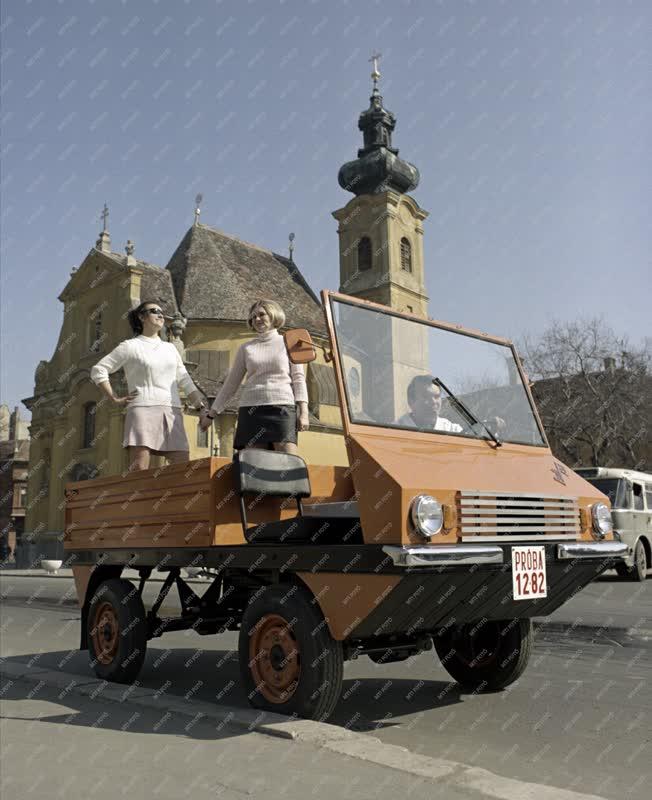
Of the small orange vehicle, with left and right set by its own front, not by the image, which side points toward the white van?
left

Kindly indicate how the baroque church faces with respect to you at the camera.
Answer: facing the viewer and to the left of the viewer

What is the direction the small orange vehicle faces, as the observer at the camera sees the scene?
facing the viewer and to the right of the viewer

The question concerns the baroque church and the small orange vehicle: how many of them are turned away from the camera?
0

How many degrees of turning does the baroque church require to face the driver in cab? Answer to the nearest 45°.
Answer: approximately 45° to its left

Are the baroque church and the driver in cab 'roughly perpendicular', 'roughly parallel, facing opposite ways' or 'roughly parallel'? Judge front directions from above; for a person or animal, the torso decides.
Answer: roughly perpendicular

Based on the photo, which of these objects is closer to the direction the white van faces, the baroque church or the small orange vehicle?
the small orange vehicle

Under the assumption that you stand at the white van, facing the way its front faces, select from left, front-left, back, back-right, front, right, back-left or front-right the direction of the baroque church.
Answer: right

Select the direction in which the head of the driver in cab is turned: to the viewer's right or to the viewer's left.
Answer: to the viewer's right

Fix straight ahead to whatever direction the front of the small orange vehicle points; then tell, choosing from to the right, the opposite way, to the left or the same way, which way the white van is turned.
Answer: to the right

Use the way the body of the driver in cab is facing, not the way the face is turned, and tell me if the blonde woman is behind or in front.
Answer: behind

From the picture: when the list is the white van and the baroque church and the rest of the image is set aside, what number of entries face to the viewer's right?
0

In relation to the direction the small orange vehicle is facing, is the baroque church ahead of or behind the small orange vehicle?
behind

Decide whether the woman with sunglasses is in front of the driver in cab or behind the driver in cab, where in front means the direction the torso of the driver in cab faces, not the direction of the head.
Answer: behind

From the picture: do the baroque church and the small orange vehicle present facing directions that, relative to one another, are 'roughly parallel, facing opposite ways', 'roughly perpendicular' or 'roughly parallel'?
roughly perpendicular
